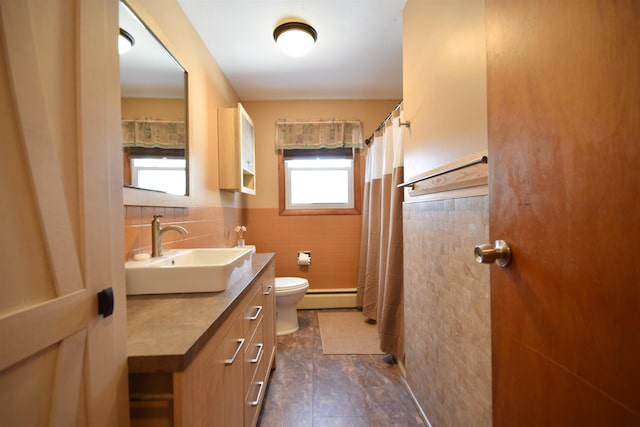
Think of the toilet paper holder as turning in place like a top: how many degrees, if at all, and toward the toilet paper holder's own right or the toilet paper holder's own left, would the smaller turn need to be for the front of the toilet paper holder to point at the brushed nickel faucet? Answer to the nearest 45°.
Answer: approximately 45° to the toilet paper holder's own right

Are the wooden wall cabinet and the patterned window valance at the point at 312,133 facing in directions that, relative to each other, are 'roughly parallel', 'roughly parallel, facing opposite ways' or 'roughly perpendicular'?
roughly perpendicular

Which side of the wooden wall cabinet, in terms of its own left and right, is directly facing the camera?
right

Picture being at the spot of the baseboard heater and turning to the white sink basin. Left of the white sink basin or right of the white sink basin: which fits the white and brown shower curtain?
left

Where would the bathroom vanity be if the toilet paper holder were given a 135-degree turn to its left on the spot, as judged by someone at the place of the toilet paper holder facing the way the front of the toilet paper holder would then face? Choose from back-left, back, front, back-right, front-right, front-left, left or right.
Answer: back-right

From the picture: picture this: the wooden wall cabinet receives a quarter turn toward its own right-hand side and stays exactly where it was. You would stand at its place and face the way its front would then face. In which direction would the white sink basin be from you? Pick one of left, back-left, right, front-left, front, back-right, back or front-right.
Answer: front

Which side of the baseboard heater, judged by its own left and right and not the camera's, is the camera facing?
front

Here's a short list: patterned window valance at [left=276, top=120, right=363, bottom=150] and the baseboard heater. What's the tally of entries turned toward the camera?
2

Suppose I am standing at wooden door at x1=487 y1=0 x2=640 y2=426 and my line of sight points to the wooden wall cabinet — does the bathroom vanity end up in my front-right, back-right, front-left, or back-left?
front-left

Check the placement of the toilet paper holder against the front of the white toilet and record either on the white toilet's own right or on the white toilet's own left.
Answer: on the white toilet's own left

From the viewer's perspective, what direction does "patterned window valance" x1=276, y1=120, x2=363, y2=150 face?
toward the camera

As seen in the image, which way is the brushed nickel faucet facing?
to the viewer's right

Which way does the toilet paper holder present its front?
toward the camera

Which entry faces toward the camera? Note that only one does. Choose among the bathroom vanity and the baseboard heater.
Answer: the baseboard heater

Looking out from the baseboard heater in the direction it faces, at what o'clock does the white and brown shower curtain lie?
The white and brown shower curtain is roughly at 11 o'clock from the baseboard heater.

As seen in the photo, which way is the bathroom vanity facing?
to the viewer's right
